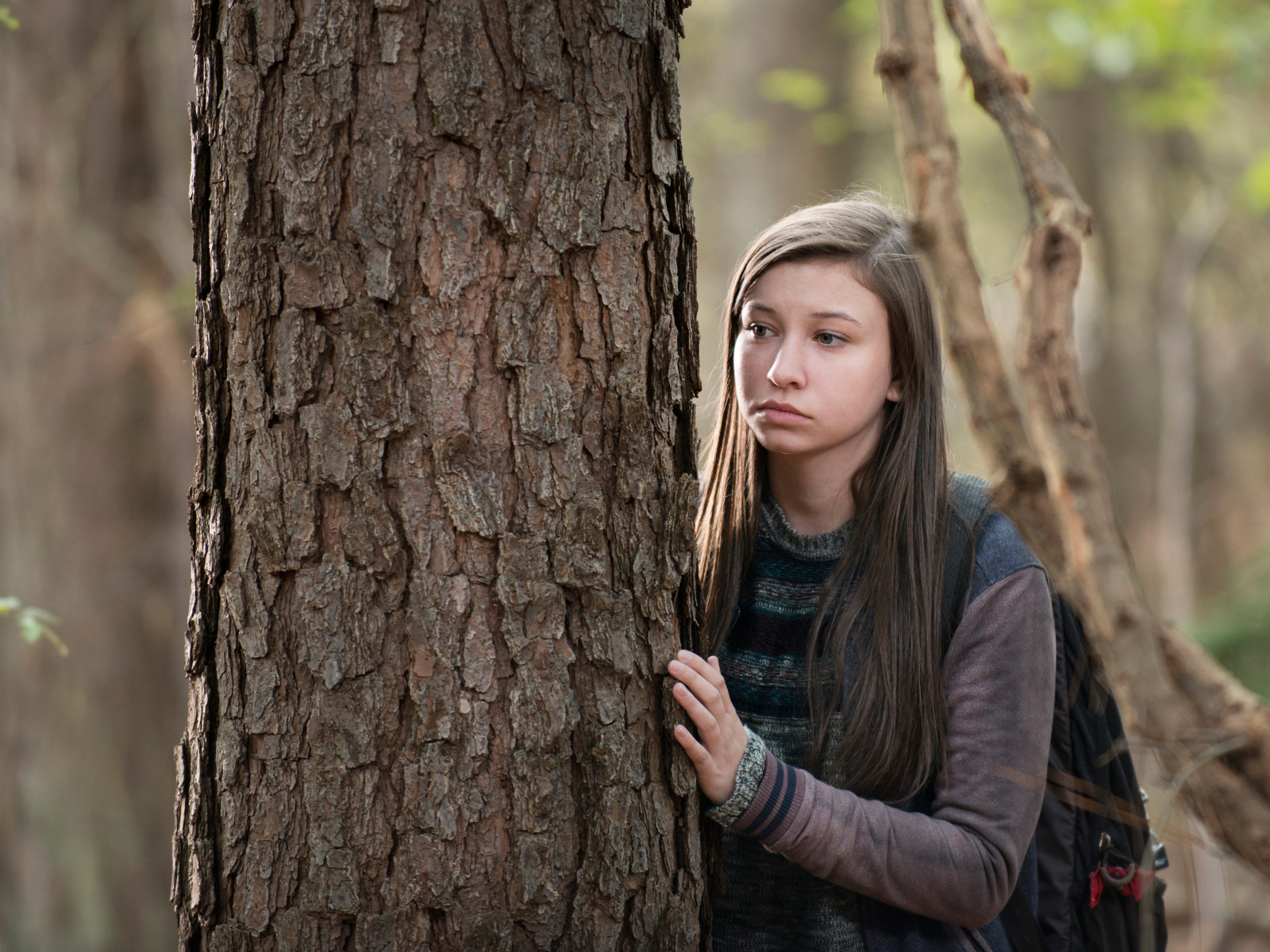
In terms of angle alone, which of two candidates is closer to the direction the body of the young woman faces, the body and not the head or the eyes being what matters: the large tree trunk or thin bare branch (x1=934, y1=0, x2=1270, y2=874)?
the large tree trunk

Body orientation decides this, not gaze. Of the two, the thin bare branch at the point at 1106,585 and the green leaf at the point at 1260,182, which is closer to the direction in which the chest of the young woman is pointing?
the thin bare branch

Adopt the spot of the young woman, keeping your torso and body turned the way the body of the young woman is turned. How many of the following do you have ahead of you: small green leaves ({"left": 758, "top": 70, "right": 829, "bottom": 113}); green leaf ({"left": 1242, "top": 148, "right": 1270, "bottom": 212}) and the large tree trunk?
1

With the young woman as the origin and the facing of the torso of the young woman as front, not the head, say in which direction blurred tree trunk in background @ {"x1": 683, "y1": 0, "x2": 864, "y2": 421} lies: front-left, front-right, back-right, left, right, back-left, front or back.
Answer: back-right

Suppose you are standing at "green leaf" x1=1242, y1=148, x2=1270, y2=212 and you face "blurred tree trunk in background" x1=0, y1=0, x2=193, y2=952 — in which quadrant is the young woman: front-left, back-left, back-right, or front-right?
front-left

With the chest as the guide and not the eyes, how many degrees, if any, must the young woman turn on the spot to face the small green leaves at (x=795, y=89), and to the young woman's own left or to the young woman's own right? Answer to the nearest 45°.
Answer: approximately 135° to the young woman's own right

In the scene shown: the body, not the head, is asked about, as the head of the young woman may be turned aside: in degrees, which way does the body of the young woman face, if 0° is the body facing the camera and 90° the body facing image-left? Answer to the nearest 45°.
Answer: approximately 45°

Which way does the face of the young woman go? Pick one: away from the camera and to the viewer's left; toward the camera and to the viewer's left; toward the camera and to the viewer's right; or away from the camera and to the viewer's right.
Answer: toward the camera and to the viewer's left

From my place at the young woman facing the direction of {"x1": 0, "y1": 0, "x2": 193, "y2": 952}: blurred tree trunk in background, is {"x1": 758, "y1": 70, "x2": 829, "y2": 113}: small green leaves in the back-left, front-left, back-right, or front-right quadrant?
front-right

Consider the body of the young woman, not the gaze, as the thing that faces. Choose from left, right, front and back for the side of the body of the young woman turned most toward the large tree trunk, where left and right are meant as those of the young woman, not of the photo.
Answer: front

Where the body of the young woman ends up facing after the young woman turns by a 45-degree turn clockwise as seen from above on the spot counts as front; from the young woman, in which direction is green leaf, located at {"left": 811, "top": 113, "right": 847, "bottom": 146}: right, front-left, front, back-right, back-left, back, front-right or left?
right
